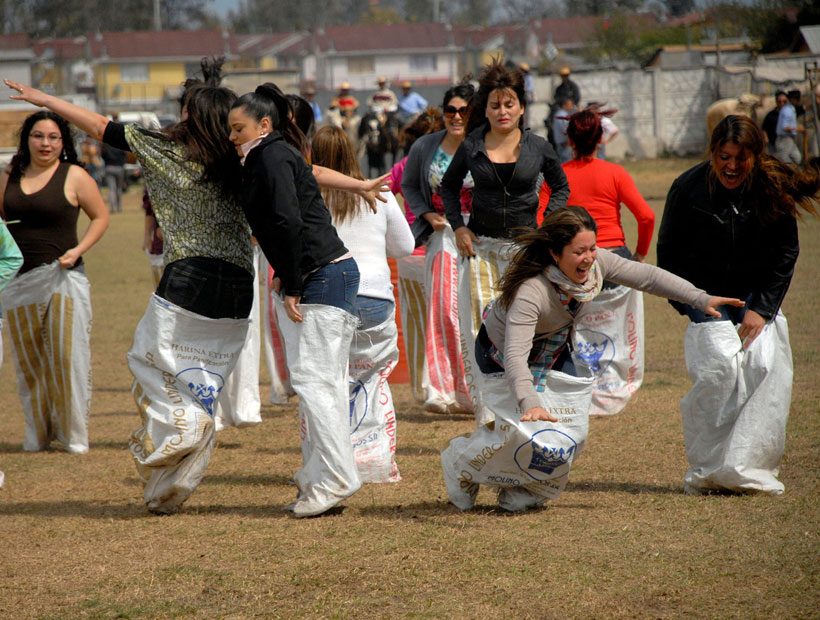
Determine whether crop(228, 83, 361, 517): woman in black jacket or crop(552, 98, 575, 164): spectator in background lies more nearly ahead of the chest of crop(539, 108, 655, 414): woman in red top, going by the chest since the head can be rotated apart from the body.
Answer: the spectator in background

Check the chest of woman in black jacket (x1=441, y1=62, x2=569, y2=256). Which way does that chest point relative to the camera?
toward the camera

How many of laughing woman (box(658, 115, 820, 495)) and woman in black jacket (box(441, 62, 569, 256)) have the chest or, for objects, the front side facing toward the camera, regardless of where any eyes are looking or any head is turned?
2

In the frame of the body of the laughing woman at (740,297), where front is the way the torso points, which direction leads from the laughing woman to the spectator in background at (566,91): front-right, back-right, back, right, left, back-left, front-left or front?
back

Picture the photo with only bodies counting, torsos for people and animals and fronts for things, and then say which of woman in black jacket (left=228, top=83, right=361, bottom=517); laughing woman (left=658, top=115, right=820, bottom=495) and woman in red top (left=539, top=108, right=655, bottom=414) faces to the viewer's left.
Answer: the woman in black jacket

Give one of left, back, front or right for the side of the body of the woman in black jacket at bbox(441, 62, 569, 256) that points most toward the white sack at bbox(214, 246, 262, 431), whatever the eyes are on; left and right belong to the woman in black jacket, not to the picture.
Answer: right

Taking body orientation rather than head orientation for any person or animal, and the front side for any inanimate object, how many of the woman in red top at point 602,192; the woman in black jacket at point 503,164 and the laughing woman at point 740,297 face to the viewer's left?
0

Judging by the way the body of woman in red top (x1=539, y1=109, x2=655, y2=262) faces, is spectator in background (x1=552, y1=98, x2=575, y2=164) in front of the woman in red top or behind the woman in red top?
in front

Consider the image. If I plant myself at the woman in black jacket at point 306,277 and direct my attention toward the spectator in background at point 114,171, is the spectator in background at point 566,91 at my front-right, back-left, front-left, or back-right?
front-right

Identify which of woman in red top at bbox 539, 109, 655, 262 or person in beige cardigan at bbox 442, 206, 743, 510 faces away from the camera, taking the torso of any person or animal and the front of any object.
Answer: the woman in red top

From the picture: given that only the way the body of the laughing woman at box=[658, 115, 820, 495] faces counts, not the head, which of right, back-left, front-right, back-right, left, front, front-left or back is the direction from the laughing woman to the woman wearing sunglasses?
back-right

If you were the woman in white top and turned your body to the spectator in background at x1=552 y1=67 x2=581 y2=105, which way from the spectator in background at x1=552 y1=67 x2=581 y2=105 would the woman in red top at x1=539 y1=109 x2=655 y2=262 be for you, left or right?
right

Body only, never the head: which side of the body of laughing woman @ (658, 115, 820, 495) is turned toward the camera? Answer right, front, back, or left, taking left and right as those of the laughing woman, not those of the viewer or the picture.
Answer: front

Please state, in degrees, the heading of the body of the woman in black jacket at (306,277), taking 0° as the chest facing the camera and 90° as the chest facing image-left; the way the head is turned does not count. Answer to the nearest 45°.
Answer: approximately 90°

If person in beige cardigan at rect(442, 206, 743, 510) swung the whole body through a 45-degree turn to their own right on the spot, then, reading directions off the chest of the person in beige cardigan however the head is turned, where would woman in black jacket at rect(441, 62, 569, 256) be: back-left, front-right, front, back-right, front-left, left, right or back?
back

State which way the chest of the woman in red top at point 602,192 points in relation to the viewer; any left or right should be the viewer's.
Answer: facing away from the viewer
